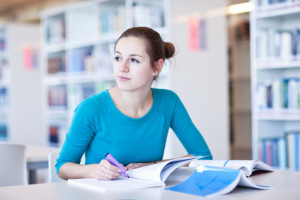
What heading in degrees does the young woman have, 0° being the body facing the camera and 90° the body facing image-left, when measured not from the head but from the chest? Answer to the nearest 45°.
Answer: approximately 0°

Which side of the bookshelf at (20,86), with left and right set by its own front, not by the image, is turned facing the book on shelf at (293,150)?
left

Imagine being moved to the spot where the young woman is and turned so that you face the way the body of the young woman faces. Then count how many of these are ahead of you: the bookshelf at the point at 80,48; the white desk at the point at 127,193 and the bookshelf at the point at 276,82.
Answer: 1

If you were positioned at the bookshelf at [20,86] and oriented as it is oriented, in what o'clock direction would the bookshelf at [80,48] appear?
the bookshelf at [80,48] is roughly at 10 o'clock from the bookshelf at [20,86].

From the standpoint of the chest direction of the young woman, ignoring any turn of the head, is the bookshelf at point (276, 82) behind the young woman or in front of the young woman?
behind

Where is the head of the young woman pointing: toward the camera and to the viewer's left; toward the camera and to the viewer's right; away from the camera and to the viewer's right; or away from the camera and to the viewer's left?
toward the camera and to the viewer's left

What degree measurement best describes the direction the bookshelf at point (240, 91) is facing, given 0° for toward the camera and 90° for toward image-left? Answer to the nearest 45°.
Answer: approximately 45°

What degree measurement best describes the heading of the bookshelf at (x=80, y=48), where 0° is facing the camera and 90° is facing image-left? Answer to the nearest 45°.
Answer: approximately 45°

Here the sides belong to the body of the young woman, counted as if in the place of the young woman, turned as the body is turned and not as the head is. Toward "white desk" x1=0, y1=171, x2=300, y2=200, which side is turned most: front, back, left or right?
front

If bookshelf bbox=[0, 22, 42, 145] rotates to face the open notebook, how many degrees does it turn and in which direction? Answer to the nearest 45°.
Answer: approximately 45° to its left

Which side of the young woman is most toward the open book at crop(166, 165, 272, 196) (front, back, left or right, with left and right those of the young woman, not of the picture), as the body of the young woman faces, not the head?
front
